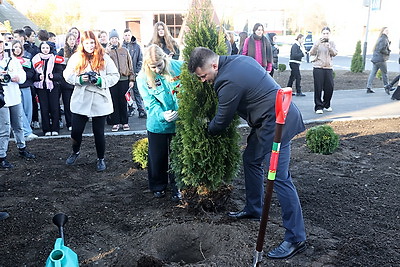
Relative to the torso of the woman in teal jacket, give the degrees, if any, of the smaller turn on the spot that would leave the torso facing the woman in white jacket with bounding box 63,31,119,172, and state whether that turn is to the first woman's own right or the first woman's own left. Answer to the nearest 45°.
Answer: approximately 180°

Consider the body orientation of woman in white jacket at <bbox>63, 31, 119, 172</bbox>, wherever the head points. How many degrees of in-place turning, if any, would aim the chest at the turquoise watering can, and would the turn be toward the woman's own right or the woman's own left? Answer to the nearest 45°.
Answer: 0° — they already face it

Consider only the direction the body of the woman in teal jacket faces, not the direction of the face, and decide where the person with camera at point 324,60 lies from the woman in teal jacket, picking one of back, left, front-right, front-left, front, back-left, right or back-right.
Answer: left

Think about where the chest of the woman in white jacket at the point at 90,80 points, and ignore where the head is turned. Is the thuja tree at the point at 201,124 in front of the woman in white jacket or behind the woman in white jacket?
in front

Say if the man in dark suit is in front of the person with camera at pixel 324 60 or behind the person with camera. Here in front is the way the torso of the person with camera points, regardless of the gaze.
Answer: in front

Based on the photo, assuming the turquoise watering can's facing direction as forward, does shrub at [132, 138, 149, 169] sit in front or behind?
in front

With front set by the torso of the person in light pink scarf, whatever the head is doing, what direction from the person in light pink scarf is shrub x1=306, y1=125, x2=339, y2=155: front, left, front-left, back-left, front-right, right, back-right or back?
front-left

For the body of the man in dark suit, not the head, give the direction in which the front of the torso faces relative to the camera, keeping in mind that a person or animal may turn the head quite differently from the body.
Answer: to the viewer's left
